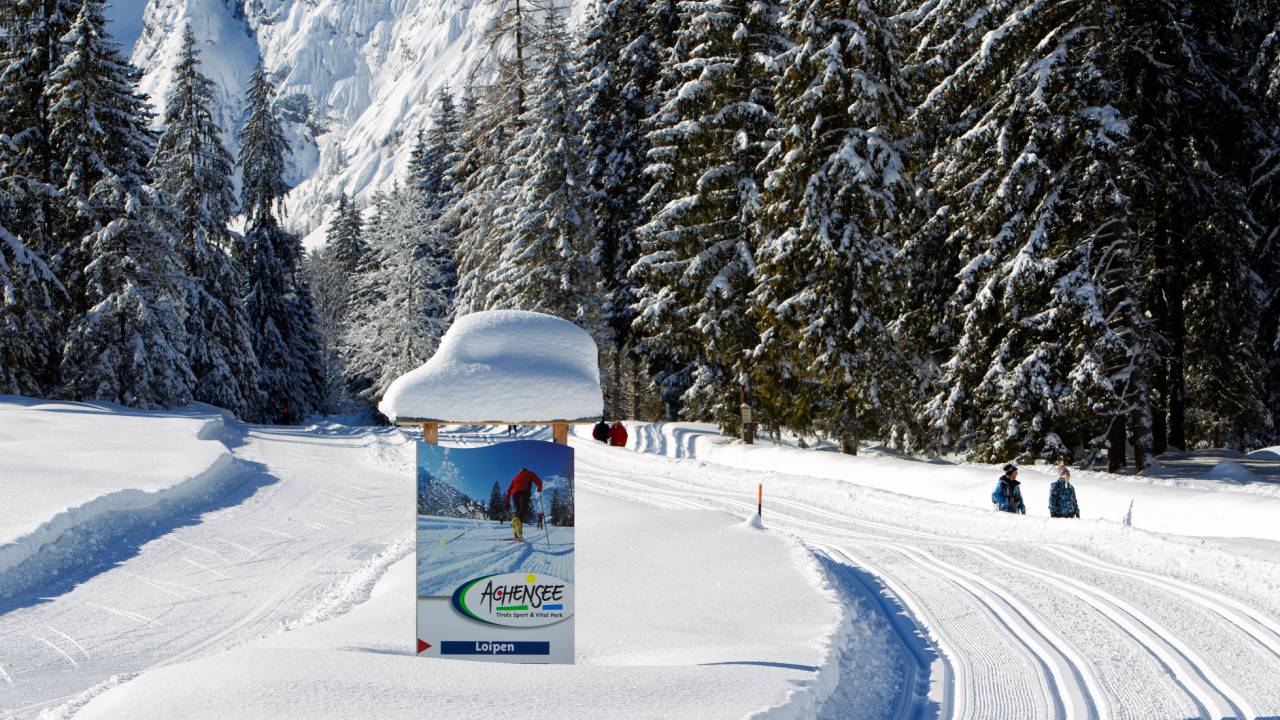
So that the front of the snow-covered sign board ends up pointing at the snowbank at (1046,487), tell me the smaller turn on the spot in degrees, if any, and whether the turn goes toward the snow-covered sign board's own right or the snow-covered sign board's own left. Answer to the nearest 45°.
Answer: approximately 135° to the snow-covered sign board's own left

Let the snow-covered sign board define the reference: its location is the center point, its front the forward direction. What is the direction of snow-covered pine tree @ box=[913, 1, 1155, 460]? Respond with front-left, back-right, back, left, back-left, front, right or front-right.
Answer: back-left

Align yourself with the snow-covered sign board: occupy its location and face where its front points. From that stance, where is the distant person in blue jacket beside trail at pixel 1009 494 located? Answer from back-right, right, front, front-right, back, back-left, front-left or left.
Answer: back-left

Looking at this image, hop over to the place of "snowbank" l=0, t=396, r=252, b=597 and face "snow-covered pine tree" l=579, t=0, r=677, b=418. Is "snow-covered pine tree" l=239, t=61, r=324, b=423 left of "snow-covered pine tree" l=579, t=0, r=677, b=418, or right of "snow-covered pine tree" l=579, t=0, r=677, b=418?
left

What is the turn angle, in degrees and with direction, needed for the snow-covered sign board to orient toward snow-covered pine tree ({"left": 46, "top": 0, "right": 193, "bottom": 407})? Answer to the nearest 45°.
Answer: approximately 135° to its right

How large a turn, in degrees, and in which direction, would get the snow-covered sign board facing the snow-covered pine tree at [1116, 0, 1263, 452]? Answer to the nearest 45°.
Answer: approximately 135° to its left

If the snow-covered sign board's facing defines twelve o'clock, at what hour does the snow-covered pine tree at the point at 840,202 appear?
The snow-covered pine tree is roughly at 7 o'clock from the snow-covered sign board.

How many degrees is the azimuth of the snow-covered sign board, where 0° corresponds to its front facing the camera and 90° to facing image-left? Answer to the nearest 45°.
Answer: approximately 0°

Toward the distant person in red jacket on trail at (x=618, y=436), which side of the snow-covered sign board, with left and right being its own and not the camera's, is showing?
back

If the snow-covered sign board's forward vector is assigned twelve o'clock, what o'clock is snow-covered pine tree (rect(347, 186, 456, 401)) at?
The snow-covered pine tree is roughly at 6 o'clock from the snow-covered sign board.

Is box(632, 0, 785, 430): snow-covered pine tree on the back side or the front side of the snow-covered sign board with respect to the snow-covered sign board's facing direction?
on the back side

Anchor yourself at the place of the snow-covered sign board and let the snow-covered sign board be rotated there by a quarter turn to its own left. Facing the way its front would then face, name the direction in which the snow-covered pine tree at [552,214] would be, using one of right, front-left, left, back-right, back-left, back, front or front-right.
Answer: left

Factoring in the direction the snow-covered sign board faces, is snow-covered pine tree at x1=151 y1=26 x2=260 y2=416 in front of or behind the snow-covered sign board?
behind
